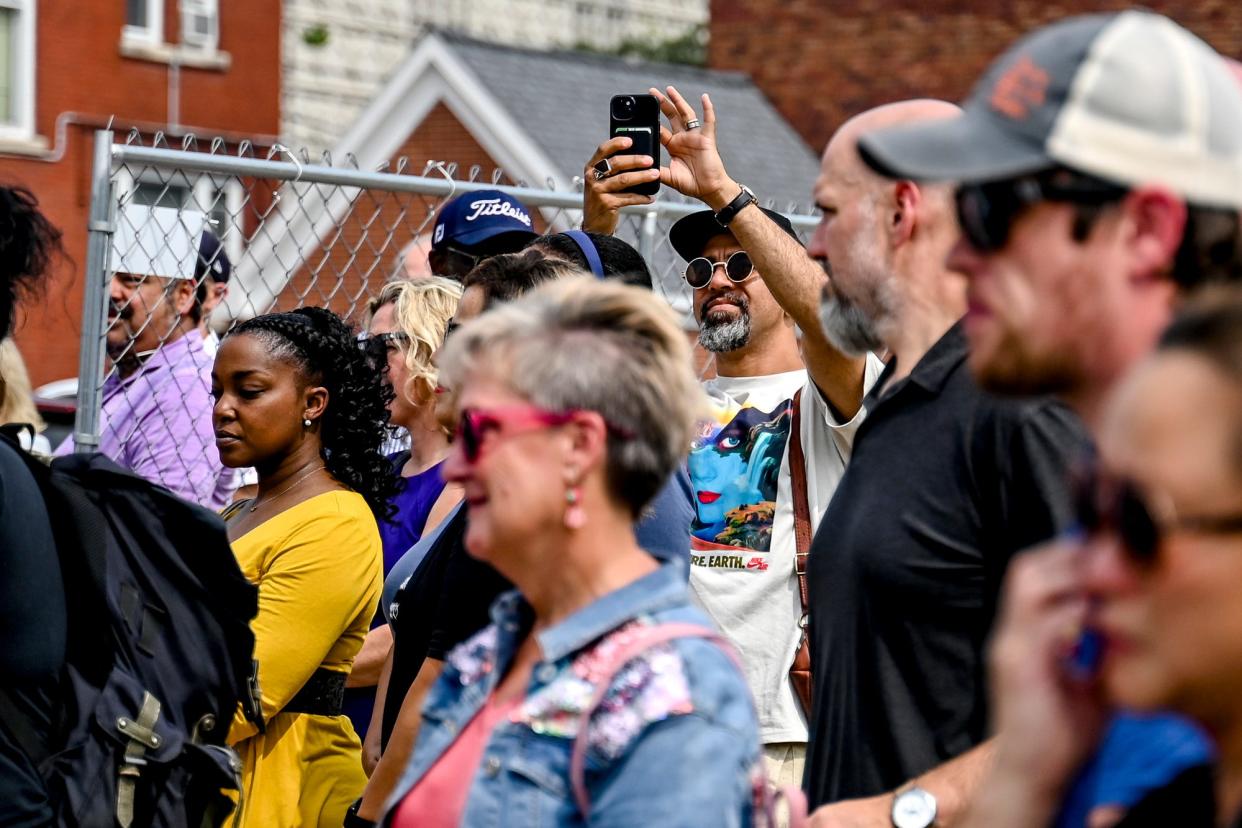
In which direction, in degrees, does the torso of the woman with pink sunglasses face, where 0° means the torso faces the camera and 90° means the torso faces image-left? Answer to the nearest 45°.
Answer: approximately 45°

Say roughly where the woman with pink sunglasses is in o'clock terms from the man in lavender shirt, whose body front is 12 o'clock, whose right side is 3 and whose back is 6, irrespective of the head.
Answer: The woman with pink sunglasses is roughly at 10 o'clock from the man in lavender shirt.

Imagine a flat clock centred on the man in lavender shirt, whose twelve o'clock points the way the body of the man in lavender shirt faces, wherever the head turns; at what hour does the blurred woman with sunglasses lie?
The blurred woman with sunglasses is roughly at 10 o'clock from the man in lavender shirt.

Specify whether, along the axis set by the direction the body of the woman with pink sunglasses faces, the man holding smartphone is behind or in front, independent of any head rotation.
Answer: behind

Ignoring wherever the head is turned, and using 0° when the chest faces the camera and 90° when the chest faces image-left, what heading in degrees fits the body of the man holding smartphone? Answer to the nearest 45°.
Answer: approximately 45°
